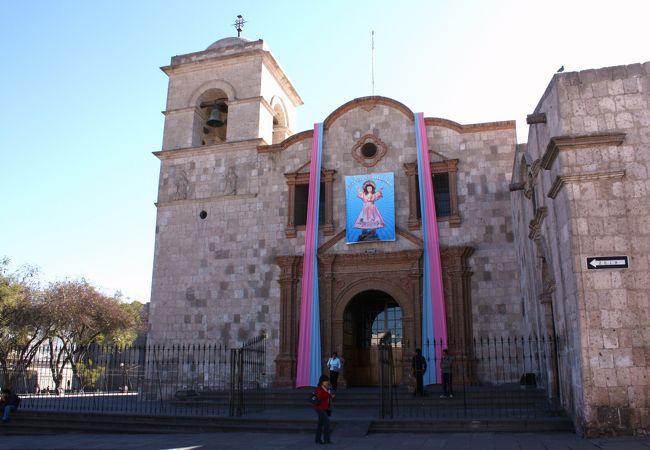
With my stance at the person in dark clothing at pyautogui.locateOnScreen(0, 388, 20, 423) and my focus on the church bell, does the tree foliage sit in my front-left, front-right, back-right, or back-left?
front-left

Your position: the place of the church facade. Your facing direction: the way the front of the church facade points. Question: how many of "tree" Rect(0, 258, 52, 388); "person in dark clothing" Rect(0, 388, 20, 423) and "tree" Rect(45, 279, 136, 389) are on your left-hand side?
0

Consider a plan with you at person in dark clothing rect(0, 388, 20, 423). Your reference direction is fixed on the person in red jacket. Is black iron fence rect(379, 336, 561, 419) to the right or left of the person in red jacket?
left

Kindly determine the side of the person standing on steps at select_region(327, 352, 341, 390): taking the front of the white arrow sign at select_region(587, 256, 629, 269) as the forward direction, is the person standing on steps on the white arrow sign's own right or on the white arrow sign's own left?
on the white arrow sign's own right

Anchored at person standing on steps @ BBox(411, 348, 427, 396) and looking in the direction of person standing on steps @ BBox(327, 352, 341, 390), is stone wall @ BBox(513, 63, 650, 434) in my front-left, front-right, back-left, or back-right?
back-left

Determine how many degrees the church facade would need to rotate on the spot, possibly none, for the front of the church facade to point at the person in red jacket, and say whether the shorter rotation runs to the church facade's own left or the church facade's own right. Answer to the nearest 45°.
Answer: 0° — it already faces them

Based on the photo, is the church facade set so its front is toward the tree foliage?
no

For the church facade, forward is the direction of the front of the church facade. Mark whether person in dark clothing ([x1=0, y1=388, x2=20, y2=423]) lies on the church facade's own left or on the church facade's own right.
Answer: on the church facade's own right

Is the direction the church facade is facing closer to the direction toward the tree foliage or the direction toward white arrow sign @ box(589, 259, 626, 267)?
the white arrow sign

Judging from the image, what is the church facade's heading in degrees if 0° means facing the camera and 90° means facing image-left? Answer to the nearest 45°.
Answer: approximately 0°

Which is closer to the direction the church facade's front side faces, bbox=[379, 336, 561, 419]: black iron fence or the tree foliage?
the black iron fence
